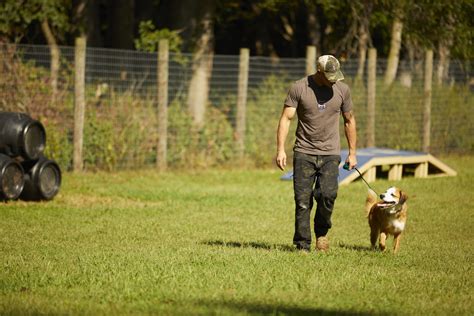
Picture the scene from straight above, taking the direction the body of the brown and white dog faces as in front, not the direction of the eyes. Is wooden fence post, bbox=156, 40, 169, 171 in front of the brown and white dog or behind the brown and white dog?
behind

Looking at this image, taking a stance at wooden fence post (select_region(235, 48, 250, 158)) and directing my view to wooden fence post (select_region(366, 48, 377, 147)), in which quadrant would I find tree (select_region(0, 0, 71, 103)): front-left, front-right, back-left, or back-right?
back-left

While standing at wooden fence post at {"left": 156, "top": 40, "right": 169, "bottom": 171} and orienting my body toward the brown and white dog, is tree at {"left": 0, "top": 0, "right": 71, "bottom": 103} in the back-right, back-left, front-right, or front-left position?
back-right

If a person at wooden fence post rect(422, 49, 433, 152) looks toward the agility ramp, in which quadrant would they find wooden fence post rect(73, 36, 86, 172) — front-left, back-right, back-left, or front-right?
front-right

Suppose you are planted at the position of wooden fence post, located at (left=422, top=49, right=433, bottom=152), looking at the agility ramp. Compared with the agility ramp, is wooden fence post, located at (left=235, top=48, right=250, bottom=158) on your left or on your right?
right

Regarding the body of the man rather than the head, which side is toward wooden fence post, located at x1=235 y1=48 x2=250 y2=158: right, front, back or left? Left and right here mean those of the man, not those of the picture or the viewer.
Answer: back

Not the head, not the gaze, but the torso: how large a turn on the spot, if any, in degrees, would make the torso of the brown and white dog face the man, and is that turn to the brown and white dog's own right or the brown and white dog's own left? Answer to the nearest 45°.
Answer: approximately 90° to the brown and white dog's own right

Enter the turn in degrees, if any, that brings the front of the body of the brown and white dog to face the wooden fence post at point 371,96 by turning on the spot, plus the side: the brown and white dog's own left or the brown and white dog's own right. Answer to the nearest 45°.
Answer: approximately 135° to the brown and white dog's own left

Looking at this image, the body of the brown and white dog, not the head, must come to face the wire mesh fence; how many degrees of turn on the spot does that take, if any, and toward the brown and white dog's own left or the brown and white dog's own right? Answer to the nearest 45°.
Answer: approximately 180°

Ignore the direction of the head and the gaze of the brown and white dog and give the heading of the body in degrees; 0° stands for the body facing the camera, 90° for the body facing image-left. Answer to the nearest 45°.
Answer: approximately 315°

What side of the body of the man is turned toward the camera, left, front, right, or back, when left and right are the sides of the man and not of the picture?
front

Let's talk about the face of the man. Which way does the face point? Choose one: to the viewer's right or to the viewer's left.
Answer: to the viewer's right

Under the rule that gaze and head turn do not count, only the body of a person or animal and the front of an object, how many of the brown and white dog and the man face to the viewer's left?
0
